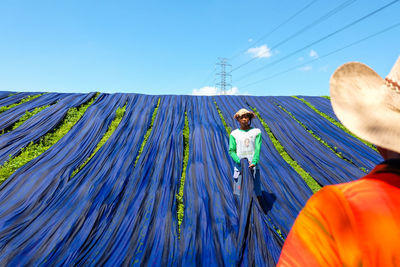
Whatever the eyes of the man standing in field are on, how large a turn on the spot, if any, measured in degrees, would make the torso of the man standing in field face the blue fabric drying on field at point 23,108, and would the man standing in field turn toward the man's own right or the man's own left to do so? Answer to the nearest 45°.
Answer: approximately 90° to the man's own right

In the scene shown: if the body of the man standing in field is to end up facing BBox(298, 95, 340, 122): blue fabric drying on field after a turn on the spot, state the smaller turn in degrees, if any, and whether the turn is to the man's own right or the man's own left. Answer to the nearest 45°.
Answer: approximately 135° to the man's own left

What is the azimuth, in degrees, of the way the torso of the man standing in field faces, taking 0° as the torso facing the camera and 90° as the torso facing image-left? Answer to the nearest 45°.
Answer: approximately 0°

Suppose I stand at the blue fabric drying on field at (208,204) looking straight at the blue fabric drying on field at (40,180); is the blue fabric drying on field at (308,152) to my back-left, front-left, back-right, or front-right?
back-right

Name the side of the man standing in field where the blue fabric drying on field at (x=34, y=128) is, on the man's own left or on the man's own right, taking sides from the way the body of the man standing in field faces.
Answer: on the man's own right

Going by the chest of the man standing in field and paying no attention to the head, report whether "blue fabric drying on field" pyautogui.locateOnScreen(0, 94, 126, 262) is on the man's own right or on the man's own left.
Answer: on the man's own right
